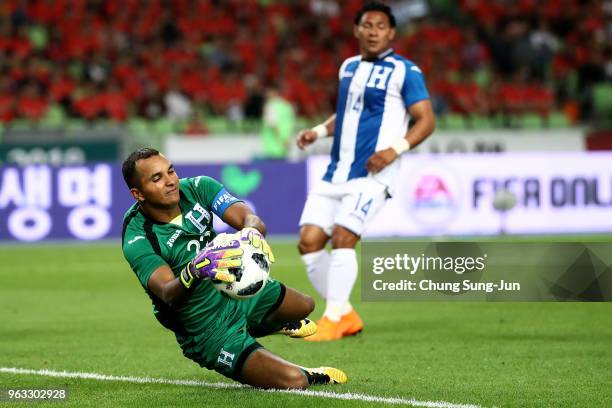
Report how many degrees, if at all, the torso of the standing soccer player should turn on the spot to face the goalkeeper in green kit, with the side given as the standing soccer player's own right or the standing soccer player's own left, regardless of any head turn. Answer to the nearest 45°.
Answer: approximately 45° to the standing soccer player's own left

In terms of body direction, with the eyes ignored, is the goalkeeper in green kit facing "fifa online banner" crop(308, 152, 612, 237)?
no

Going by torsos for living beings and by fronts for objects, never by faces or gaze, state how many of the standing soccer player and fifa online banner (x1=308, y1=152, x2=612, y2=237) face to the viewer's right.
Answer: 0

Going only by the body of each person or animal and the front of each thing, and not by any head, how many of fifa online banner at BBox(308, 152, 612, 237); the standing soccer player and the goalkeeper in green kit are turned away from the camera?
0

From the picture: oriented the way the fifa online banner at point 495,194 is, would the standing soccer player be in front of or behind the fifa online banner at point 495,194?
in front

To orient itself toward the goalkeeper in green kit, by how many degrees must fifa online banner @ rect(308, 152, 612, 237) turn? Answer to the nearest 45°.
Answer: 0° — it already faces them

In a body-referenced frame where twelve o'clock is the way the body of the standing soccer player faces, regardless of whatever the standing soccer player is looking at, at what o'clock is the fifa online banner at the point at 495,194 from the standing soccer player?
The fifa online banner is roughly at 5 o'clock from the standing soccer player.

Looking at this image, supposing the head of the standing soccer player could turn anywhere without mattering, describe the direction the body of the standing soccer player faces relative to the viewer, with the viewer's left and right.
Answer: facing the viewer and to the left of the viewer

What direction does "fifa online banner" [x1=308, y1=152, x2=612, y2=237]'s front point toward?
toward the camera

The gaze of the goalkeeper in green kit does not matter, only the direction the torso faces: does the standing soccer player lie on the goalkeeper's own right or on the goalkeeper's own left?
on the goalkeeper's own left

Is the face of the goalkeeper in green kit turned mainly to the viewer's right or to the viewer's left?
to the viewer's right
